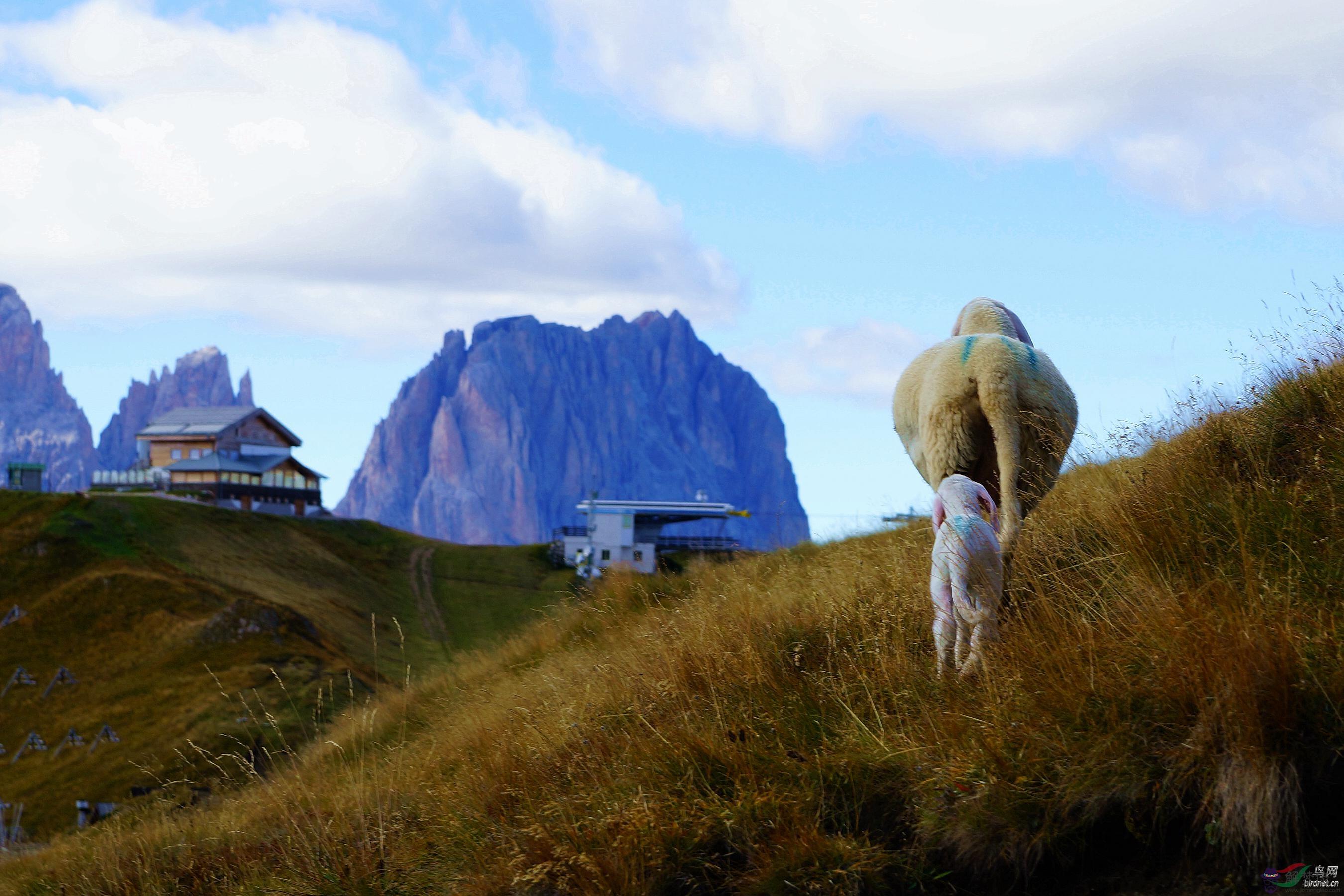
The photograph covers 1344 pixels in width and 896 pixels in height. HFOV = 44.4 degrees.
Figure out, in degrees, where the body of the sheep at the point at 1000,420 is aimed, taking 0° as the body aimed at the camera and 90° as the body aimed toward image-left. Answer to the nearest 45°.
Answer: approximately 180°

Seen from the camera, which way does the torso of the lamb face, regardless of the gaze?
away from the camera

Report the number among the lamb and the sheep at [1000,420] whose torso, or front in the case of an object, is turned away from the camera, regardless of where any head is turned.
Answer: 2

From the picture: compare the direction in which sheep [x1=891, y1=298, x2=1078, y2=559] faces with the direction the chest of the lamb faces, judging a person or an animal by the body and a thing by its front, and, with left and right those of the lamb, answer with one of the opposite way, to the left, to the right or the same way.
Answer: the same way
